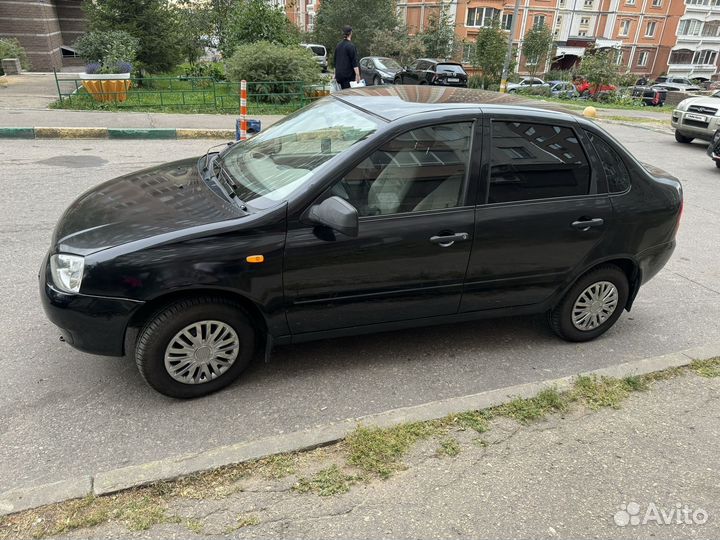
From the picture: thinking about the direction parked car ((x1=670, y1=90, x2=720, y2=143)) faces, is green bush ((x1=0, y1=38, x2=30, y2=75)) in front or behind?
in front

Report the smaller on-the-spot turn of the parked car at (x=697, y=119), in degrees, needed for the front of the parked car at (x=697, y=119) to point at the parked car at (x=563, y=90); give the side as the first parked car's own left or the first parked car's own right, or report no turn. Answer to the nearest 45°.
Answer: approximately 135° to the first parked car's own right

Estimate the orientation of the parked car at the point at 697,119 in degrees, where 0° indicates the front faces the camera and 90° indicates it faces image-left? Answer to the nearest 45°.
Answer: approximately 45°

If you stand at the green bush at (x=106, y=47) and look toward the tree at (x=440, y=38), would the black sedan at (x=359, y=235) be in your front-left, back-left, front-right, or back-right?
back-right

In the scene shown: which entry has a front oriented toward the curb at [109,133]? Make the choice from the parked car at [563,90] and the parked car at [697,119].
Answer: the parked car at [697,119]

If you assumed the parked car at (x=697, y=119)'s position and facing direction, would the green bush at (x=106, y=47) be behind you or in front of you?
in front

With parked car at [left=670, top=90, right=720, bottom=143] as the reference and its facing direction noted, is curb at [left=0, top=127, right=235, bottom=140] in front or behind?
in front
